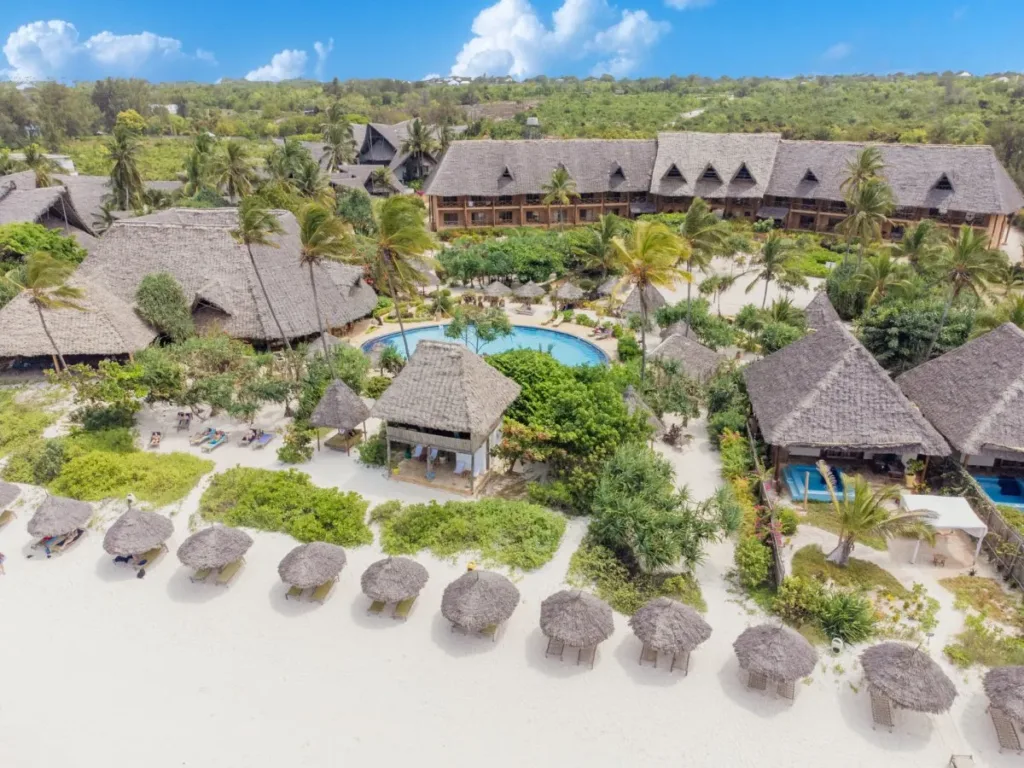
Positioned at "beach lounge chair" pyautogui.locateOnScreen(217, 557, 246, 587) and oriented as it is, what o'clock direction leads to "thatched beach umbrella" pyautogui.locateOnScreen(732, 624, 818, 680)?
The thatched beach umbrella is roughly at 9 o'clock from the beach lounge chair.

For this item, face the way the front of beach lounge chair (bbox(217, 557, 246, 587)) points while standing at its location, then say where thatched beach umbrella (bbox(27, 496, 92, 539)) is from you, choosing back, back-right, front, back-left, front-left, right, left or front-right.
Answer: right

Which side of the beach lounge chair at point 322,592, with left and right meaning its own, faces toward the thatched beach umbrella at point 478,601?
left

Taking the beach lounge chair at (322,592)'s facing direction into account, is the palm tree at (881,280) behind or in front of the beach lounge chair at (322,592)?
behind

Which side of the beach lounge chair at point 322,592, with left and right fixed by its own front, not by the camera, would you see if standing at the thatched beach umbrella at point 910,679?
left

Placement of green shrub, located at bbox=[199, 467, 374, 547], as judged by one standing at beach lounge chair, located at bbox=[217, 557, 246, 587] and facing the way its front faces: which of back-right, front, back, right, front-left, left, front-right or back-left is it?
back

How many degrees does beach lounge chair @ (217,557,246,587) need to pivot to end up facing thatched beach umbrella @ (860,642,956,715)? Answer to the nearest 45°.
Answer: approximately 90° to its left

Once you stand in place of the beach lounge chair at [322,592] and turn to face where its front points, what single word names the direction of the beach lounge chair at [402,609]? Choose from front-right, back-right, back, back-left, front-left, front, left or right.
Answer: left

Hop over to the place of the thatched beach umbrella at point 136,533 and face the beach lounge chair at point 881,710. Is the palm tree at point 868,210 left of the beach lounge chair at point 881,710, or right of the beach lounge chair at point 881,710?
left

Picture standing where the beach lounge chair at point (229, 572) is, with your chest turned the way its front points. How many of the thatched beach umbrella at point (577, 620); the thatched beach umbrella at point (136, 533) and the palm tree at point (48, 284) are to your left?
1

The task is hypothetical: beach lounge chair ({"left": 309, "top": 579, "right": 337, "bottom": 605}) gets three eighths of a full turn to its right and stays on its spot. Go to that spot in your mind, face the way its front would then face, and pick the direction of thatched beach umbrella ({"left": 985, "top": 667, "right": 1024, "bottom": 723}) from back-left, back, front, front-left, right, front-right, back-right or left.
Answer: back-right

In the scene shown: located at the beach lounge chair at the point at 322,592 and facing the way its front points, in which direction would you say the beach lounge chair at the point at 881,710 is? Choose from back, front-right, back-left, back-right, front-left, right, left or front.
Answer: left

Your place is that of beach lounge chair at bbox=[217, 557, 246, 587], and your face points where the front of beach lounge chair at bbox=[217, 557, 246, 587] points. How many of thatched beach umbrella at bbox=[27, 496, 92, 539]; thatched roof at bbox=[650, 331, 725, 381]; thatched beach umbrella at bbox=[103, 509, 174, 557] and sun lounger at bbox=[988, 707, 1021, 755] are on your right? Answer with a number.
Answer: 2

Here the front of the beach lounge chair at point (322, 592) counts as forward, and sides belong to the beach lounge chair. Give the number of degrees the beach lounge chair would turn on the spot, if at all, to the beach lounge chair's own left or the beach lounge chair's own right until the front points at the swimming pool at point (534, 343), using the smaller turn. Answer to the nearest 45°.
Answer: approximately 180°

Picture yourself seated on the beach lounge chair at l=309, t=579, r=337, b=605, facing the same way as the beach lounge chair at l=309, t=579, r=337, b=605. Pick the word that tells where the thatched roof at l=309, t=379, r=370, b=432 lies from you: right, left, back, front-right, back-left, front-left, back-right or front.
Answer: back-right
